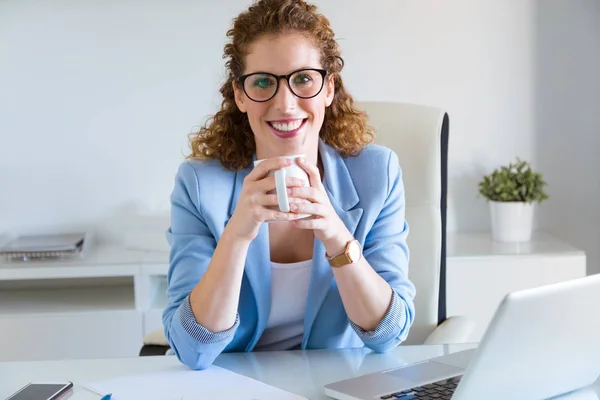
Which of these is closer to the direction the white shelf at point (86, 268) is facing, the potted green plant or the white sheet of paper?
the white sheet of paper

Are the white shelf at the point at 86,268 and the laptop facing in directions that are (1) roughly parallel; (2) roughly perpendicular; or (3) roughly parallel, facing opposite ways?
roughly parallel, facing opposite ways

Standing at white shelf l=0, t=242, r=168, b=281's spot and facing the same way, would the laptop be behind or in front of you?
in front

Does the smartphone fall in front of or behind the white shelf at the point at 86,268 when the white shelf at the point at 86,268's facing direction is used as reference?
in front

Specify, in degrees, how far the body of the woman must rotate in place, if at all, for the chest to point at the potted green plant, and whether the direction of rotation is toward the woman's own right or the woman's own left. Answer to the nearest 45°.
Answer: approximately 135° to the woman's own left

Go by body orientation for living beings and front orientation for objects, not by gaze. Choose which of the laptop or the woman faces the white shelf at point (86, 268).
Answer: the laptop

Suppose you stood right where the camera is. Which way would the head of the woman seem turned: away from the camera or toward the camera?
toward the camera

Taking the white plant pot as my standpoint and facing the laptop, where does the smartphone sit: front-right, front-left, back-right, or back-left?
front-right

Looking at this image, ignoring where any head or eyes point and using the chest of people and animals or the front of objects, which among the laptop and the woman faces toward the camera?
the woman

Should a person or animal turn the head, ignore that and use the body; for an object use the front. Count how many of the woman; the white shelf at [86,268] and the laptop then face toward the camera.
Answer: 2

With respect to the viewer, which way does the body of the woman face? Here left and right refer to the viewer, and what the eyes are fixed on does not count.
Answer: facing the viewer

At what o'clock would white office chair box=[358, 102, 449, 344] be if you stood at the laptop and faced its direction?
The white office chair is roughly at 1 o'clock from the laptop.

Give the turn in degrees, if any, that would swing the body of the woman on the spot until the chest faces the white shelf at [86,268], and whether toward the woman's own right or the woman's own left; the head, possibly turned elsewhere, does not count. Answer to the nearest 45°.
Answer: approximately 135° to the woman's own right

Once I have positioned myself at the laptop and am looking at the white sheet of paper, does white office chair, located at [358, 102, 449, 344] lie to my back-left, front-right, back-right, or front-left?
front-right

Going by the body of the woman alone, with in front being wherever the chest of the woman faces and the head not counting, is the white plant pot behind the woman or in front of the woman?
behind

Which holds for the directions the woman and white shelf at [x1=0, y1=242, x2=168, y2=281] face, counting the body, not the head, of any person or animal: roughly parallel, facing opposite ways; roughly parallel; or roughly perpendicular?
roughly parallel

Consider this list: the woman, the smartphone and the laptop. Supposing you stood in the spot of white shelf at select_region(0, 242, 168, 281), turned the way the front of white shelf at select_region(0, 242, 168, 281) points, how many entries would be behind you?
0
